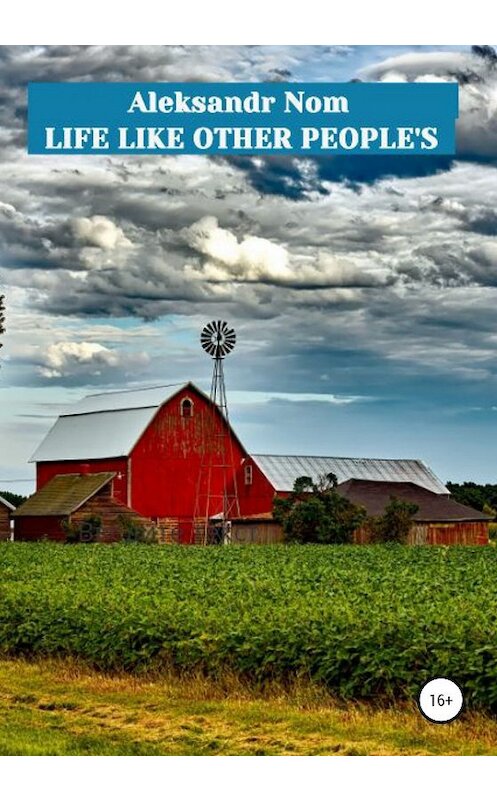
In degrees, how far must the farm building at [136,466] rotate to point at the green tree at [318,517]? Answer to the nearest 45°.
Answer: approximately 45° to its left

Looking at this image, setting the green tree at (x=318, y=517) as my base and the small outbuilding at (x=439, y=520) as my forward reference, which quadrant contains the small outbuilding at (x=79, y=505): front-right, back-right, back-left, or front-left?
back-left

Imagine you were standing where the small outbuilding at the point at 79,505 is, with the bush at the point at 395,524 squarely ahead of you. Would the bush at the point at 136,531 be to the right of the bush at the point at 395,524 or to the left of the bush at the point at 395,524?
right

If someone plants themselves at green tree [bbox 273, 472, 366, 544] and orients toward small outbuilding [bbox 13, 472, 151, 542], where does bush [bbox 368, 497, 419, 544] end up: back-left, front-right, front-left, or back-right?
back-right
